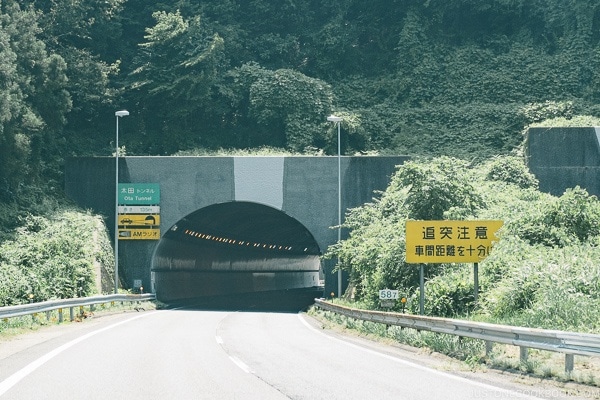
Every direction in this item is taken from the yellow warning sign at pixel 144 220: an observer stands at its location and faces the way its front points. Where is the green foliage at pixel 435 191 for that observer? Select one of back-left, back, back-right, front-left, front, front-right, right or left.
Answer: front-left

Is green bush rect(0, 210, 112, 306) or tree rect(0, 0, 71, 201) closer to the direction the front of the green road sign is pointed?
the green bush

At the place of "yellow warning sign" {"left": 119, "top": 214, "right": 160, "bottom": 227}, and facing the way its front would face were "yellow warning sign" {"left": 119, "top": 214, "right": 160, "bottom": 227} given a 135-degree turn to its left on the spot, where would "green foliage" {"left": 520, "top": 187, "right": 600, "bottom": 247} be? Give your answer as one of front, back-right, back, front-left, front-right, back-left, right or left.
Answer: right

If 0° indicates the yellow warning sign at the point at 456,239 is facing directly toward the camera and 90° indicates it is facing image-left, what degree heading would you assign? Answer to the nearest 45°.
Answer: approximately 0°

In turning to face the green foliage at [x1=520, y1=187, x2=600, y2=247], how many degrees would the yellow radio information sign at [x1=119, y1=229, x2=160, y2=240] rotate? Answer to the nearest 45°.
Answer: approximately 45° to its left

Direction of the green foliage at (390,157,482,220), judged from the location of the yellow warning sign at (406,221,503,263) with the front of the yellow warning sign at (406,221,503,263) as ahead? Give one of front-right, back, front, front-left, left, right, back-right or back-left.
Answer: back

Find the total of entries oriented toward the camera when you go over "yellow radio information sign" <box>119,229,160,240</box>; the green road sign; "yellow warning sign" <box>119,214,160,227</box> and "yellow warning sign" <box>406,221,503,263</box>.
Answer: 4

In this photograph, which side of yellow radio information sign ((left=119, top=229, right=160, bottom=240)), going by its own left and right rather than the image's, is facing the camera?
front

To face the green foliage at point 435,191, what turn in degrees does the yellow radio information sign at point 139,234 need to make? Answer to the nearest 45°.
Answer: approximately 45° to its left

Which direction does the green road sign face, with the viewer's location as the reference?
facing the viewer

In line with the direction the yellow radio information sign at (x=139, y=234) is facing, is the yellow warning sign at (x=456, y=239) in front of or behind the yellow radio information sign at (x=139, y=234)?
in front

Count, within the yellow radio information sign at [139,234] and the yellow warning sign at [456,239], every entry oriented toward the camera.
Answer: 2
